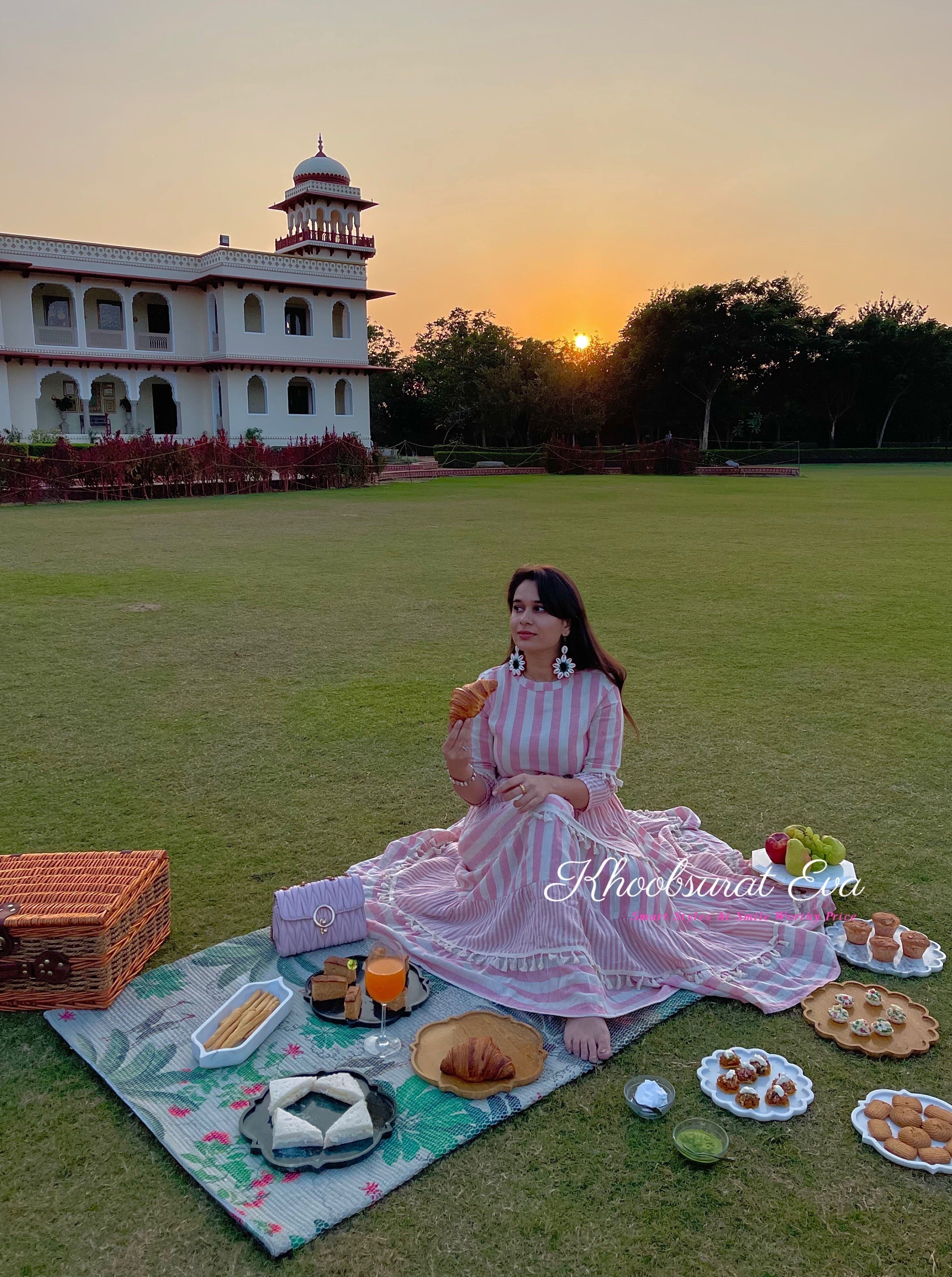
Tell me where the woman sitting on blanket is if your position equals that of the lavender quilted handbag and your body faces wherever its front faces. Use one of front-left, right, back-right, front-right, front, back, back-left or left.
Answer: left

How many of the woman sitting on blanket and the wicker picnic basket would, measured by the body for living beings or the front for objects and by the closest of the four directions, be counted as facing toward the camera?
2

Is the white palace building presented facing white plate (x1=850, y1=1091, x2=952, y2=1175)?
yes

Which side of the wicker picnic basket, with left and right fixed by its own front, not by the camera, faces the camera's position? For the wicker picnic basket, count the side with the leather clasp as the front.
front

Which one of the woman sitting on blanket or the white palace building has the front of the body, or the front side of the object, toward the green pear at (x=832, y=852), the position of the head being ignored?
the white palace building

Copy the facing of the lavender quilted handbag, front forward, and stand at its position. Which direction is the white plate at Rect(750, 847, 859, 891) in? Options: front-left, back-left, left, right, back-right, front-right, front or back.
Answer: left

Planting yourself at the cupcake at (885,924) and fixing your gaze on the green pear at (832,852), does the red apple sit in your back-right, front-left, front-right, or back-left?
front-left

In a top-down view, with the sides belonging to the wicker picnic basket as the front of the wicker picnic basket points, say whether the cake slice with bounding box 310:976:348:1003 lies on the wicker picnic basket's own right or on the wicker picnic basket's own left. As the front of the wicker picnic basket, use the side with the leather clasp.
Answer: on the wicker picnic basket's own left

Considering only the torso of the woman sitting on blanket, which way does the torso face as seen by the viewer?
toward the camera

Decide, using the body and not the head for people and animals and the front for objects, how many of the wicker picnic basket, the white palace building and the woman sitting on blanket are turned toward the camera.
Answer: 3

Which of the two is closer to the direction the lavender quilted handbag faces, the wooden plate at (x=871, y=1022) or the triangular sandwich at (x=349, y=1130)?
the triangular sandwich

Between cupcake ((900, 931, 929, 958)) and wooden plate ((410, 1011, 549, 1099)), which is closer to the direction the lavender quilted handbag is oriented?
the wooden plate

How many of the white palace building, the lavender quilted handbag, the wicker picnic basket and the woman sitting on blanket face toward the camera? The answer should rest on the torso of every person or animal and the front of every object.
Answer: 4

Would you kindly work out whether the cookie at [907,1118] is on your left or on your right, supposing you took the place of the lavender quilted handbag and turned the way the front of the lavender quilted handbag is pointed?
on your left

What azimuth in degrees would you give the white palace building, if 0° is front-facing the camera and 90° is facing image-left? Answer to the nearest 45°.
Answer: approximately 0°

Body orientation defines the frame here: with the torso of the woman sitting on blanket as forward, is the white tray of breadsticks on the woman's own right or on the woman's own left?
on the woman's own right

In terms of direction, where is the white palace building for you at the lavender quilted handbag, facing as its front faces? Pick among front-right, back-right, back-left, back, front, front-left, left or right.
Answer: back

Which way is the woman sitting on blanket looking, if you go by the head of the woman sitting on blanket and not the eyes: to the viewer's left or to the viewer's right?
to the viewer's left
